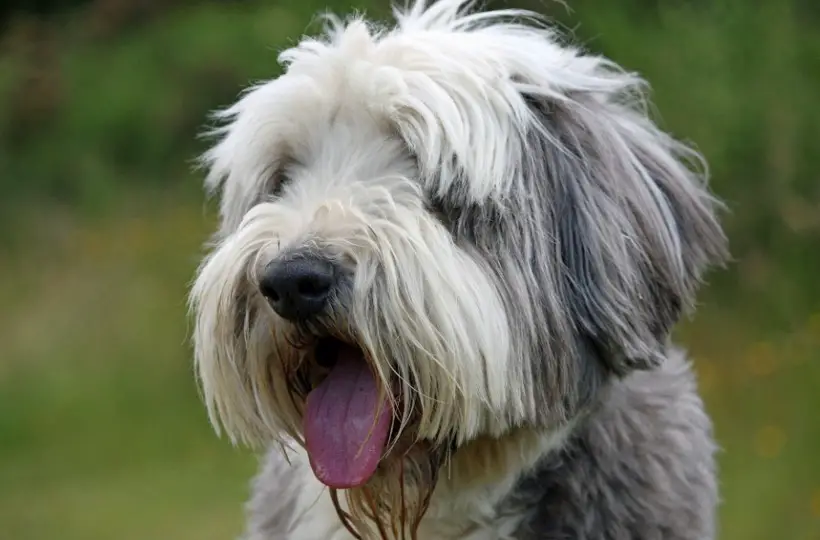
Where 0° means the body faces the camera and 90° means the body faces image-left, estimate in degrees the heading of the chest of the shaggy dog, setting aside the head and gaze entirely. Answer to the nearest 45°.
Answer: approximately 45°
